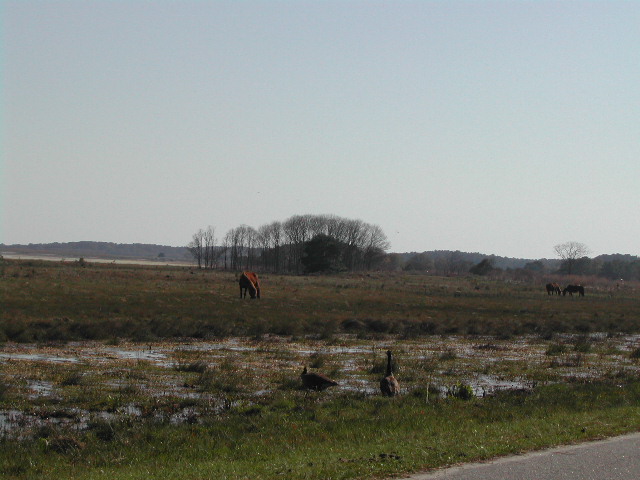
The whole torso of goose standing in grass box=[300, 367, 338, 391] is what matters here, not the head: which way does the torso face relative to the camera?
to the viewer's left

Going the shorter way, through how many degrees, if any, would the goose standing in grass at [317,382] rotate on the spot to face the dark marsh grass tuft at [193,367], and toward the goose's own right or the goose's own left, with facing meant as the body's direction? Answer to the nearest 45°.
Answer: approximately 45° to the goose's own right

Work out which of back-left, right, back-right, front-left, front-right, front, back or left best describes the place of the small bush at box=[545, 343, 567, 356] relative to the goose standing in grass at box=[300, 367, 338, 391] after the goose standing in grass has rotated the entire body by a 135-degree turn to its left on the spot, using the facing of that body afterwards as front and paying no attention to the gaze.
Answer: left

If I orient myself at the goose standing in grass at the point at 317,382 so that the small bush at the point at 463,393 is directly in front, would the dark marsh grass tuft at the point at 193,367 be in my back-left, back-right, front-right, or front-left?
back-left

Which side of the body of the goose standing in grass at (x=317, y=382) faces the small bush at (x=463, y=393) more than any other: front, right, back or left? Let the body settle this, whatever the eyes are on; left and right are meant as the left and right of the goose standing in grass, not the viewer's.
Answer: back
